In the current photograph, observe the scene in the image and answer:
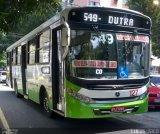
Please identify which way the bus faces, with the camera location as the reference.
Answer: facing the viewer and to the right of the viewer
